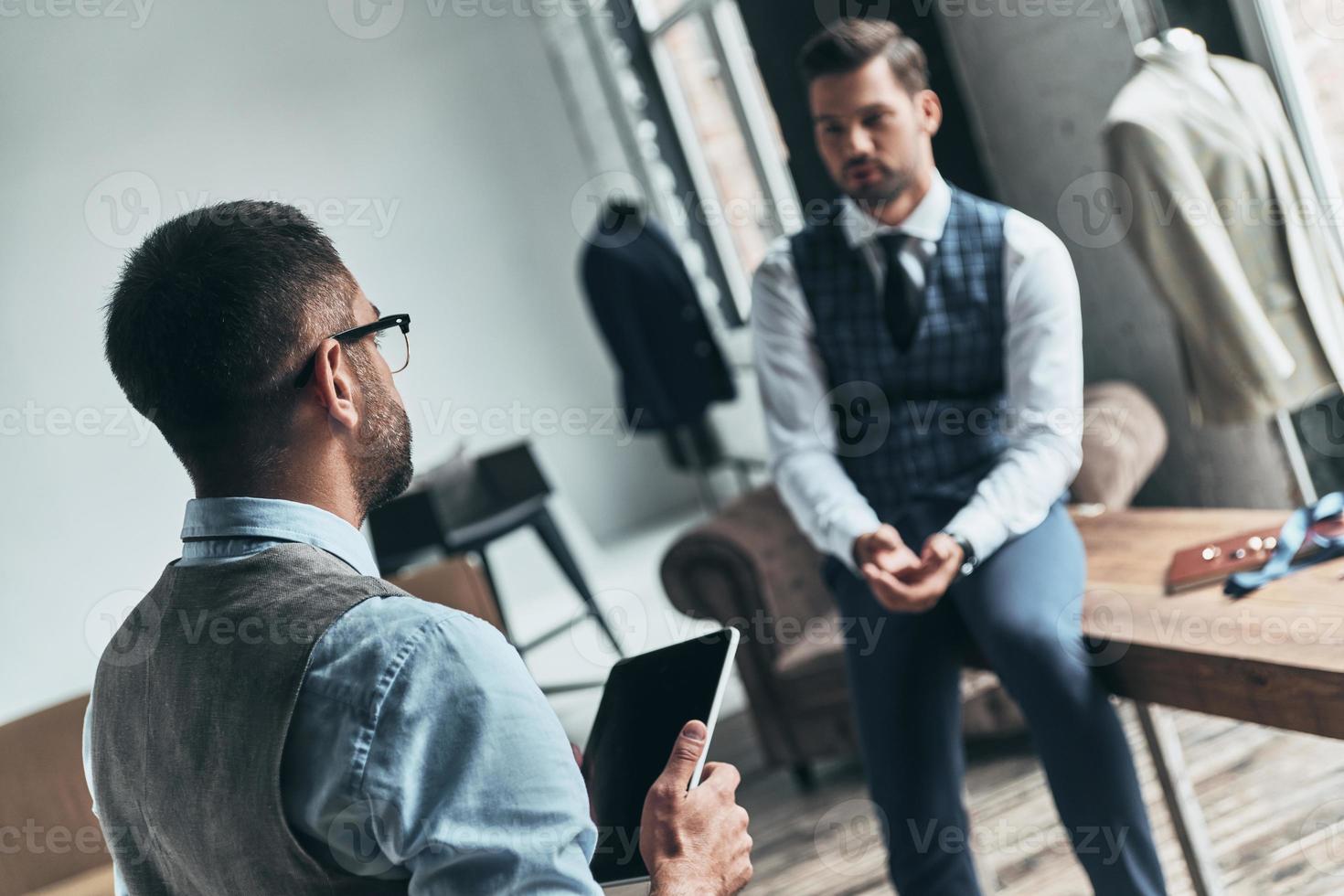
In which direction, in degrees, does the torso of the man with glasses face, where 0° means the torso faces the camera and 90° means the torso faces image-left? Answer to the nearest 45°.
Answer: approximately 225°

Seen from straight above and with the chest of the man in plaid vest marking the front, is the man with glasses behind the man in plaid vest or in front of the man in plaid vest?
in front

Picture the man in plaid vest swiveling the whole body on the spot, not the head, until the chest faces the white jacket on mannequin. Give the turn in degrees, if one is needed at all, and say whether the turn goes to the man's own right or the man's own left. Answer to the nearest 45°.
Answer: approximately 135° to the man's own left

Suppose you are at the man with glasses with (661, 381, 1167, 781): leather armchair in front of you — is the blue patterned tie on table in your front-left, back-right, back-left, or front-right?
front-right

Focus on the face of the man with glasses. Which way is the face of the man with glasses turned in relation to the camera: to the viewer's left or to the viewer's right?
to the viewer's right

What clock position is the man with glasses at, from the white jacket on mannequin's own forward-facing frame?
The man with glasses is roughly at 2 o'clock from the white jacket on mannequin.

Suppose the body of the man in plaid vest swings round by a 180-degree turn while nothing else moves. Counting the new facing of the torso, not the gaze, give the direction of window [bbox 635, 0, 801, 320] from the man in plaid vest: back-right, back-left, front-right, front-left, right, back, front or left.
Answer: front

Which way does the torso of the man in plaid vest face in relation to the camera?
toward the camera

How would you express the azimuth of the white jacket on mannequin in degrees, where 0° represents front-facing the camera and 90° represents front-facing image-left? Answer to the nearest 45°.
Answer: approximately 315°

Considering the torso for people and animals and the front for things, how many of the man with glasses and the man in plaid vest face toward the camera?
1

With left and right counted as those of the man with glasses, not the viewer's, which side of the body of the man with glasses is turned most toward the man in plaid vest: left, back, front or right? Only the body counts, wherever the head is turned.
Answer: front

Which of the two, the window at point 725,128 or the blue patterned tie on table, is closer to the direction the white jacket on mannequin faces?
the blue patterned tie on table
